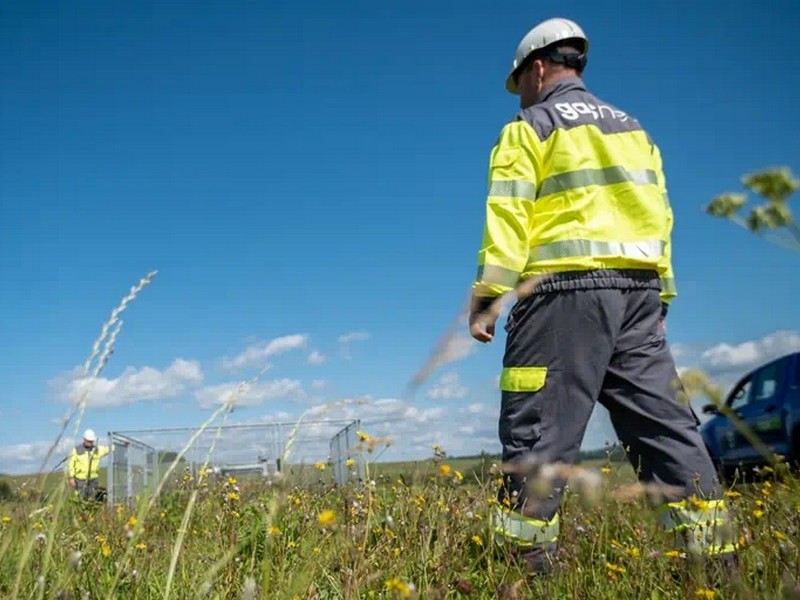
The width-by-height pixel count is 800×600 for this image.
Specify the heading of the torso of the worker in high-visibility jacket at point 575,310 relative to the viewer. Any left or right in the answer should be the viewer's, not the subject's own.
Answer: facing away from the viewer and to the left of the viewer

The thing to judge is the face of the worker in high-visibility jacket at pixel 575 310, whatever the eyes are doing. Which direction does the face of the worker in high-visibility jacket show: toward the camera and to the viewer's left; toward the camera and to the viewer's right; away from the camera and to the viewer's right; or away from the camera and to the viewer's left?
away from the camera and to the viewer's left

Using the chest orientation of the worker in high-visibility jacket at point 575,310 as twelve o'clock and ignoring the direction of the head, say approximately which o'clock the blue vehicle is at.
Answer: The blue vehicle is roughly at 2 o'clock from the worker in high-visibility jacket.

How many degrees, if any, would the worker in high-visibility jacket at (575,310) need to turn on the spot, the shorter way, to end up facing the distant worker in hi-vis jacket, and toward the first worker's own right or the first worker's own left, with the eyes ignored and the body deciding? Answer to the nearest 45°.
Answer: approximately 45° to the first worker's own left
